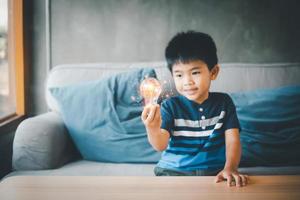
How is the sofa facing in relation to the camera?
toward the camera

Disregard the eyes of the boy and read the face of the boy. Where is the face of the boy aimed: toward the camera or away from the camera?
toward the camera

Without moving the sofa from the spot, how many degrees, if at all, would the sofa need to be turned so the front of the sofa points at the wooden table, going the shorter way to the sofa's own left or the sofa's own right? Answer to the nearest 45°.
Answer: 0° — it already faces it
